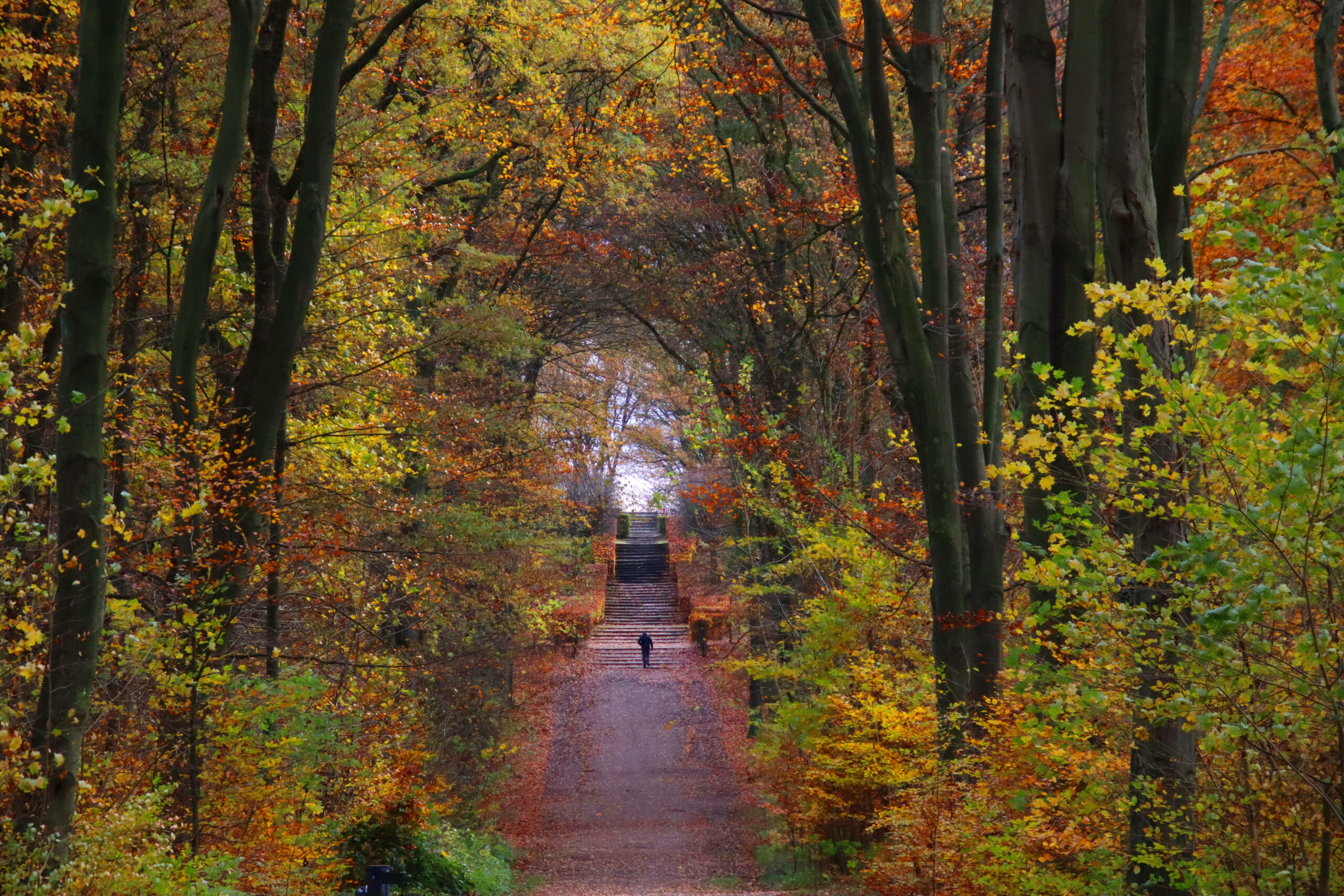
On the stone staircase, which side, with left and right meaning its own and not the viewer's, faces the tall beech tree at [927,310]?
front

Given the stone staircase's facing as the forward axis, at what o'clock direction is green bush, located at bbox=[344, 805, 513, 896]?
The green bush is roughly at 12 o'clock from the stone staircase.

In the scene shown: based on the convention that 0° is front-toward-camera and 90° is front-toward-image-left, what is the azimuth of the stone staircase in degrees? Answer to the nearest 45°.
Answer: approximately 0°

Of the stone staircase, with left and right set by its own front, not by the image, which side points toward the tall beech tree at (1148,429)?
front

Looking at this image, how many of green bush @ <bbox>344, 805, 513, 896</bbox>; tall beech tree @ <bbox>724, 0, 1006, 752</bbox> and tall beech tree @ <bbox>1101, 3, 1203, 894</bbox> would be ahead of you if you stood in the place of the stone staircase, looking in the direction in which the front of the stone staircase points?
3
